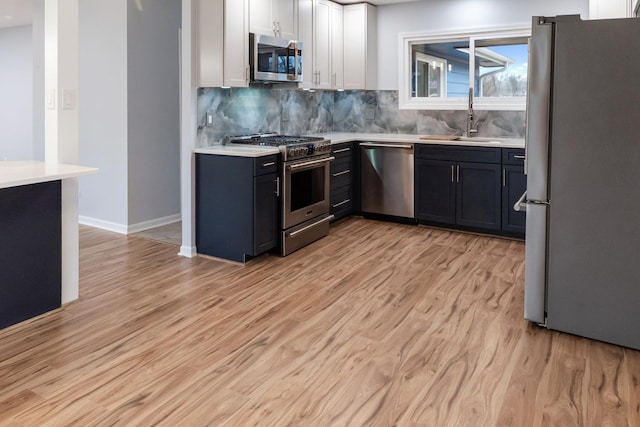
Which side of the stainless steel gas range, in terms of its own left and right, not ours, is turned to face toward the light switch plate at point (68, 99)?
right

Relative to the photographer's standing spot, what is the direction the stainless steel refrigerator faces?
facing to the left of the viewer

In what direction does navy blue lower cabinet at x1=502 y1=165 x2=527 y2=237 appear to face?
toward the camera

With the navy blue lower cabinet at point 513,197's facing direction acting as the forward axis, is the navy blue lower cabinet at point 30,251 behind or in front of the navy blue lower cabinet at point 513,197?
in front

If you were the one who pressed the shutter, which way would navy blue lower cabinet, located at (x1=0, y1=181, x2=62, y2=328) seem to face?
facing the viewer and to the right of the viewer

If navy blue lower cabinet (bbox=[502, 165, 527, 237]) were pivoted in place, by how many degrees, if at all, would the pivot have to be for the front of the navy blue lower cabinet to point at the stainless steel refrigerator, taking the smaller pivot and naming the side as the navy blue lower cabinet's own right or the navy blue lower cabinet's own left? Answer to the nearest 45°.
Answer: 0° — it already faces it

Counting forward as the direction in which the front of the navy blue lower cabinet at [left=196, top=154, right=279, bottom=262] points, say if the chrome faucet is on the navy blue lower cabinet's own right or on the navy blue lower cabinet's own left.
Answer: on the navy blue lower cabinet's own left
